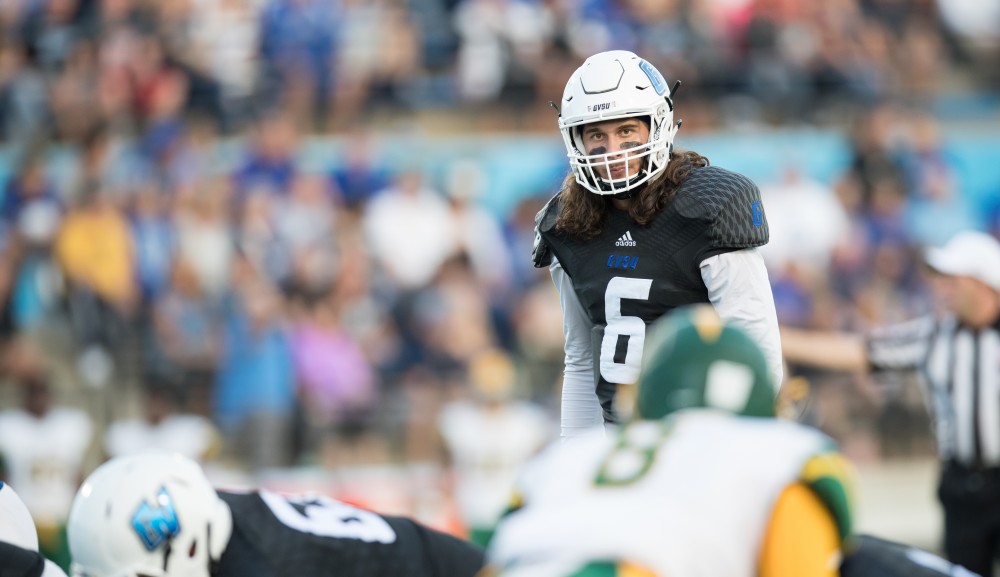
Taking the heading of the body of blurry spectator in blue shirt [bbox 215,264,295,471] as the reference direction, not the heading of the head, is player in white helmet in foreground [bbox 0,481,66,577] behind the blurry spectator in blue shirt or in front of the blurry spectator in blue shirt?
in front

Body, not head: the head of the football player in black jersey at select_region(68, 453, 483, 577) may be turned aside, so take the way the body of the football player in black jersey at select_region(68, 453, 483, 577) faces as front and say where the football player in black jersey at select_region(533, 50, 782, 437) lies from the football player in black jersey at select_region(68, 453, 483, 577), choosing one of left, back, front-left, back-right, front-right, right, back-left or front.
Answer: right

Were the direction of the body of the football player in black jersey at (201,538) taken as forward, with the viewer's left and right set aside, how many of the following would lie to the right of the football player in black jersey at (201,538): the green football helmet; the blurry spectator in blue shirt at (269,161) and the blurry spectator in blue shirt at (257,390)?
2

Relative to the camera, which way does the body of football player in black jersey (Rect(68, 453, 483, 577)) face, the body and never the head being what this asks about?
to the viewer's left

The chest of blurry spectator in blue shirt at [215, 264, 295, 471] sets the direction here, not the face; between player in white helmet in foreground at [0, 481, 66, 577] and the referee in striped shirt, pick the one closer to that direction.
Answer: the player in white helmet in foreground

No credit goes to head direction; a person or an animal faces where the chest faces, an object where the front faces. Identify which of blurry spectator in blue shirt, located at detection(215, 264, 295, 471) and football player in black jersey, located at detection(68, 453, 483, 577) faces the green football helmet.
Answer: the blurry spectator in blue shirt

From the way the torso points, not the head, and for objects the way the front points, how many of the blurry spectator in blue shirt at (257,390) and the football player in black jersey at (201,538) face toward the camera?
1

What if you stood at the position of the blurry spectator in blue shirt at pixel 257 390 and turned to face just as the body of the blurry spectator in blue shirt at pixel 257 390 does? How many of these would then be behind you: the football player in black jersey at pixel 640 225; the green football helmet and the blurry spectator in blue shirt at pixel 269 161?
1

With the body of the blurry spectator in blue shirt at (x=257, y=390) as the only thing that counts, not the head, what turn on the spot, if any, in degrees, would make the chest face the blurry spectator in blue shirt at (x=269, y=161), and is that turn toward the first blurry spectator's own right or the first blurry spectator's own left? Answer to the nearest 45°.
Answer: approximately 180°

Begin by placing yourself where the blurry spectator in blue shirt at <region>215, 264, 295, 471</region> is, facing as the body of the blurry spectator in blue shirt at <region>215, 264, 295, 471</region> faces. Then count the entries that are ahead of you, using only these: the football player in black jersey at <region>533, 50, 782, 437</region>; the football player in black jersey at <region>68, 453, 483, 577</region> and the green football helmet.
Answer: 3

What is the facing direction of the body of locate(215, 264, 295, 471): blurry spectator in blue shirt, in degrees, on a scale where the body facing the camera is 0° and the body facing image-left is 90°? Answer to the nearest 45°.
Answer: approximately 0°

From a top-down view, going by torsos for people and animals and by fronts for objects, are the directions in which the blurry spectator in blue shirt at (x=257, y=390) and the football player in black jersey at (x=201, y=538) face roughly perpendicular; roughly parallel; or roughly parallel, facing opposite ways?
roughly perpendicular
